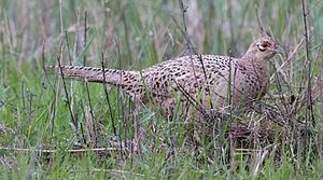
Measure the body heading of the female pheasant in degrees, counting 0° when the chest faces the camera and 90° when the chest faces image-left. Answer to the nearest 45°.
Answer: approximately 270°
